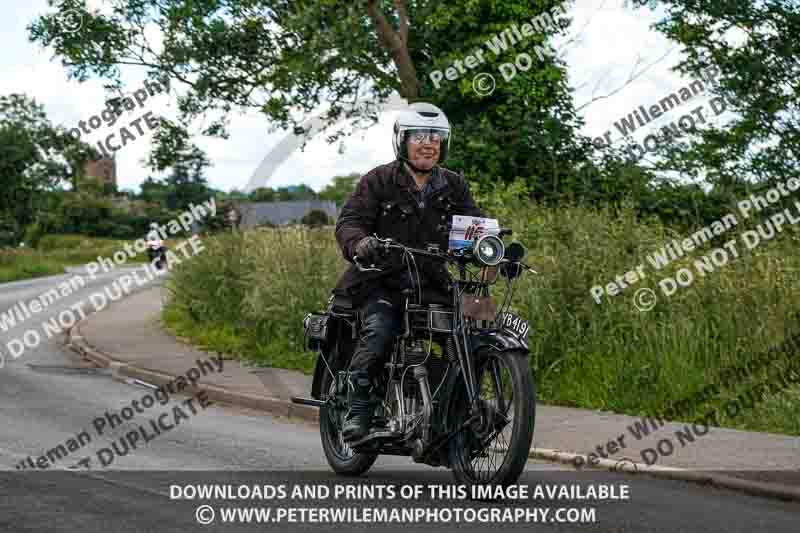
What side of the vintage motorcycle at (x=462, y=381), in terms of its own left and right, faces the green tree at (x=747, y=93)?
left

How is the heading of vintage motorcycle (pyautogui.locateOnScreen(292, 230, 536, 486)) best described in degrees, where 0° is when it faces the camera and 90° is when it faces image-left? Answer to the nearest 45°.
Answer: approximately 315°

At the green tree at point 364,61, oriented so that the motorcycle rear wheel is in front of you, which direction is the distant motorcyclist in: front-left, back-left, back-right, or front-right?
back-right

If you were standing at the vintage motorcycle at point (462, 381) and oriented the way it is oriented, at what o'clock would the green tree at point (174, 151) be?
The green tree is roughly at 7 o'clock from the vintage motorcycle.

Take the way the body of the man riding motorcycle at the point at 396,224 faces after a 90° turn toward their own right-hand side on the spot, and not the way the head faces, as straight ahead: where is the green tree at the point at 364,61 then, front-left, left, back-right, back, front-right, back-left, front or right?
back-right

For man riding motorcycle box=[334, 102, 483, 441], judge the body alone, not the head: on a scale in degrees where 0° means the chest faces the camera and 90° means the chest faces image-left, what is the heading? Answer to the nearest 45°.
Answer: approximately 315°

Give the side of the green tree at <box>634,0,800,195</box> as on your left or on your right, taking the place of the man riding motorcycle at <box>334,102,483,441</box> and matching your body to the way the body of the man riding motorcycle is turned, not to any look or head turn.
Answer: on your left

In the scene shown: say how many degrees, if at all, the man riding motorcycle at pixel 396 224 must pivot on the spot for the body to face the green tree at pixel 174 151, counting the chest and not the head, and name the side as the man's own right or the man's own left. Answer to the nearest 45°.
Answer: approximately 135° to the man's own left
